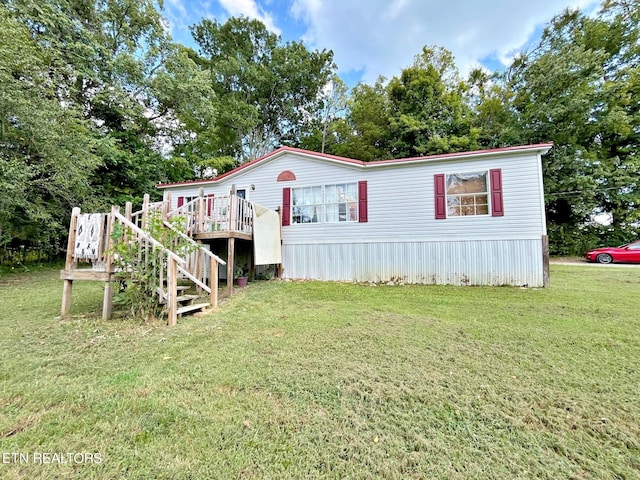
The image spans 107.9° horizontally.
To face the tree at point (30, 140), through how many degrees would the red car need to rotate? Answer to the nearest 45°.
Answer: approximately 45° to its left

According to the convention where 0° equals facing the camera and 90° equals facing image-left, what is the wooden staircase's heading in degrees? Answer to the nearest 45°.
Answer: approximately 315°

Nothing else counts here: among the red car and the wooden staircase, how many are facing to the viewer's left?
1

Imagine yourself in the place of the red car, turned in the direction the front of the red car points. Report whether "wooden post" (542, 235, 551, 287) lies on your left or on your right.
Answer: on your left

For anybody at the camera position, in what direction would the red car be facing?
facing to the left of the viewer

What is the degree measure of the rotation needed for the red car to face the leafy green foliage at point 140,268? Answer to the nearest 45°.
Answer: approximately 90° to its left
